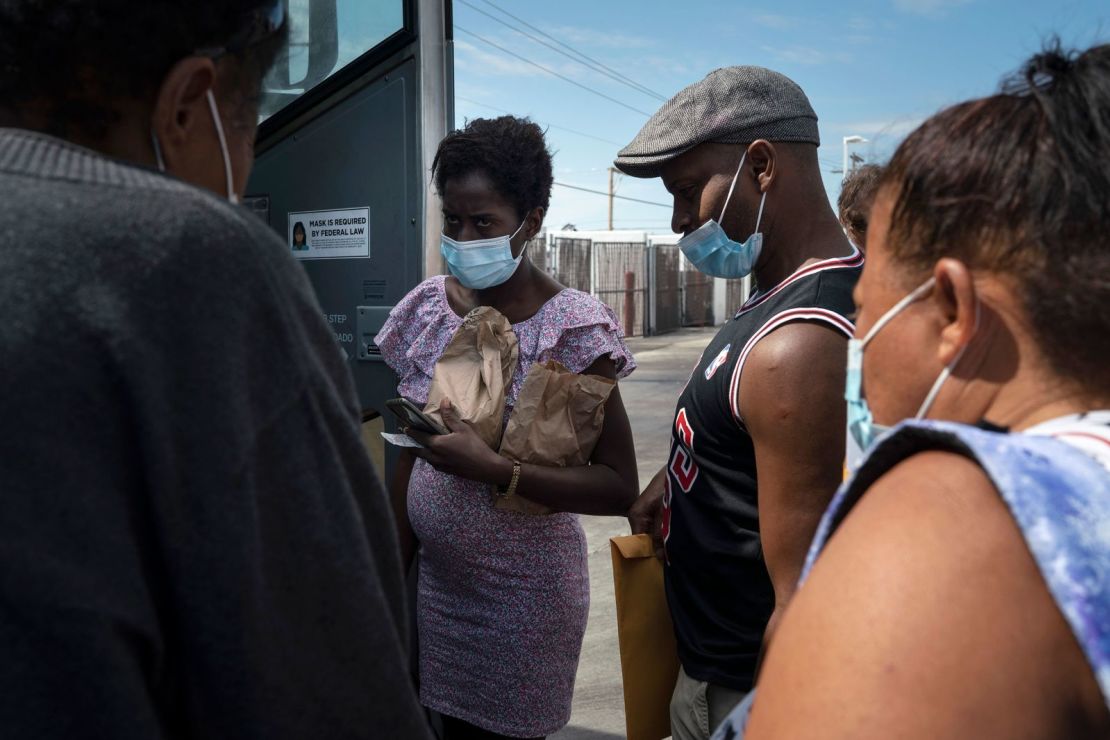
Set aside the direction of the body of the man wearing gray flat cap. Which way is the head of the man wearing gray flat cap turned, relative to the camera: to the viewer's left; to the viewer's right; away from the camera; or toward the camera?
to the viewer's left

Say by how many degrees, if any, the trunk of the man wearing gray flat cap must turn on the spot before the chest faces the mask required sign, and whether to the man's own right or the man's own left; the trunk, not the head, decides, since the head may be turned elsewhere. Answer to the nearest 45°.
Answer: approximately 45° to the man's own right

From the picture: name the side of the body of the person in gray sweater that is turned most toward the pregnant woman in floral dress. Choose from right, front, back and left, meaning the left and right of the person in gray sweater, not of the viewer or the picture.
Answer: front

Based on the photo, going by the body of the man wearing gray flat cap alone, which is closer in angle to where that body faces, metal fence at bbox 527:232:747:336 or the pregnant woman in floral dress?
the pregnant woman in floral dress

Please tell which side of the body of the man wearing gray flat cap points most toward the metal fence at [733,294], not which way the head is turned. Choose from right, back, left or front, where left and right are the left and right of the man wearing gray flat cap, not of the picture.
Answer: right

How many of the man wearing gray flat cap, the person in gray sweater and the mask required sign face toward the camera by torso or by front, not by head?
1

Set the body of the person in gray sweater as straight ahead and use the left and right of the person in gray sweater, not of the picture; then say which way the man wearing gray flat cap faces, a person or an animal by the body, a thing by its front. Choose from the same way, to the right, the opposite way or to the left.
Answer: to the left

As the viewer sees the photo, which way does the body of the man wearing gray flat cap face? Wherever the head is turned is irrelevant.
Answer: to the viewer's left

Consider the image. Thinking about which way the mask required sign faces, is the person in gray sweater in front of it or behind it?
in front

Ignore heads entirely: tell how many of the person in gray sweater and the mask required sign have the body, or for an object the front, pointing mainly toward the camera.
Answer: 1

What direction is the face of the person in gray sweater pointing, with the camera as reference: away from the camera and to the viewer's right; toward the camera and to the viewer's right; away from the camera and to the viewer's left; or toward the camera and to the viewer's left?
away from the camera and to the viewer's right

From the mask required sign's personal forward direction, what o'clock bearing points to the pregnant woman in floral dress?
The pregnant woman in floral dress is roughly at 11 o'clock from the mask required sign.

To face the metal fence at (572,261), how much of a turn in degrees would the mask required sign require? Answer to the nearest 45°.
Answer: approximately 180°

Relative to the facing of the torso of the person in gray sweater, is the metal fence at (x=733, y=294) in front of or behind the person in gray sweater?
in front

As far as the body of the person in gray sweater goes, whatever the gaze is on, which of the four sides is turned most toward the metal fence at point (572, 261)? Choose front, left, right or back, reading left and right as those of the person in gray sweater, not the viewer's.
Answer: front

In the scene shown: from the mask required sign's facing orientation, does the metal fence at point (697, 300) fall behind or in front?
behind

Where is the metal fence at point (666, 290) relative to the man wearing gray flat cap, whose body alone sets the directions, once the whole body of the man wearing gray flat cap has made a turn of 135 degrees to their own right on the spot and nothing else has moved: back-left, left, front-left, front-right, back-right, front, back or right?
front-left
